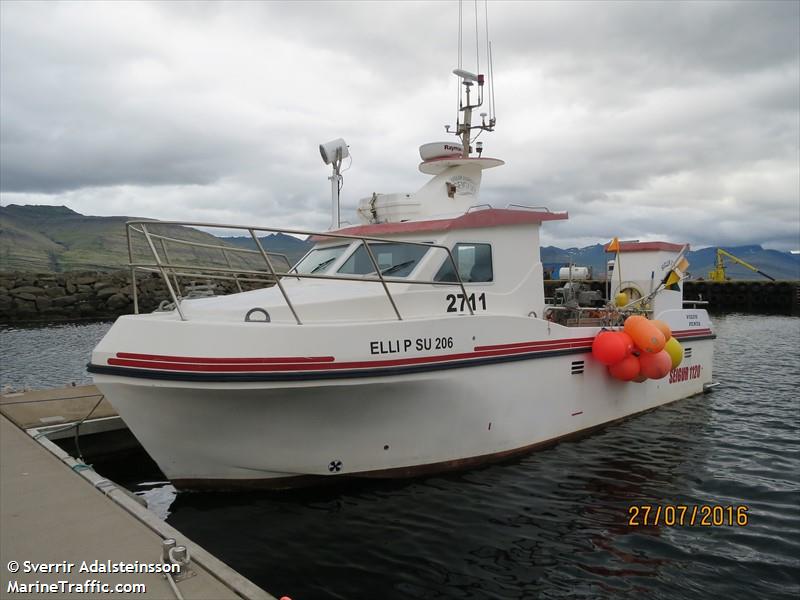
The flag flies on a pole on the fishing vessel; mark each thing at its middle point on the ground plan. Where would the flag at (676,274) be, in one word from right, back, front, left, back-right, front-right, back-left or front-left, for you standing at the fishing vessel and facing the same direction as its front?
back

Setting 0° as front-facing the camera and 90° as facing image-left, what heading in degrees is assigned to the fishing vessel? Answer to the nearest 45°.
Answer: approximately 45°
